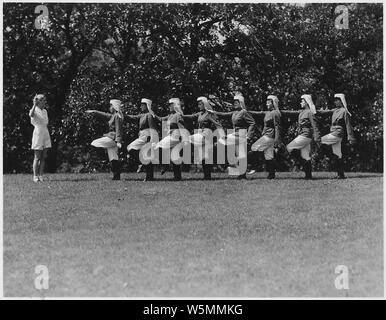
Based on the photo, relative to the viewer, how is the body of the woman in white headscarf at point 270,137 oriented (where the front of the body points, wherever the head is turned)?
to the viewer's left

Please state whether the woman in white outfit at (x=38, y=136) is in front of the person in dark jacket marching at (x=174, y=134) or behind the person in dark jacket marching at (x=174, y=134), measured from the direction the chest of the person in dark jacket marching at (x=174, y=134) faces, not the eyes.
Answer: in front

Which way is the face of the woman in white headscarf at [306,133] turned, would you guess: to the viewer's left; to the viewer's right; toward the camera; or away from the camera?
to the viewer's left

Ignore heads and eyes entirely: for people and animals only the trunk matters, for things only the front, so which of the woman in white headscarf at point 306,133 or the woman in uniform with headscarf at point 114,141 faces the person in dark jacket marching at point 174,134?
the woman in white headscarf at point 306,133

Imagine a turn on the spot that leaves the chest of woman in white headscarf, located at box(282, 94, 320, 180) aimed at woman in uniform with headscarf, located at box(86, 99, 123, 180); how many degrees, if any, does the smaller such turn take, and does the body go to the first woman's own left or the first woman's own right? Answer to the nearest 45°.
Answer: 0° — they already face them

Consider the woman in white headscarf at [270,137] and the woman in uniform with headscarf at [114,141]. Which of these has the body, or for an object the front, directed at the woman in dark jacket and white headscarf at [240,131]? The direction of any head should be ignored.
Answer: the woman in white headscarf at [270,137]

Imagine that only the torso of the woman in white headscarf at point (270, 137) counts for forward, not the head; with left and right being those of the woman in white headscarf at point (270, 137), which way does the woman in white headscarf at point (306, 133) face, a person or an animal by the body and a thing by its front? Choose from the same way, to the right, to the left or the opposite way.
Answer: the same way

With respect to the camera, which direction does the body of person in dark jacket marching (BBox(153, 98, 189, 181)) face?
to the viewer's left

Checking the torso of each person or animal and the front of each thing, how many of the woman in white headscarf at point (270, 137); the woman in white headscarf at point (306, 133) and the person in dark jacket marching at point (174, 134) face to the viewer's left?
3

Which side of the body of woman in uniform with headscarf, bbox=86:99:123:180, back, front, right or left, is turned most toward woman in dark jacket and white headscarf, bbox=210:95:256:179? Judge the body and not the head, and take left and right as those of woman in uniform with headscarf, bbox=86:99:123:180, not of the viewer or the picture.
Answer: back

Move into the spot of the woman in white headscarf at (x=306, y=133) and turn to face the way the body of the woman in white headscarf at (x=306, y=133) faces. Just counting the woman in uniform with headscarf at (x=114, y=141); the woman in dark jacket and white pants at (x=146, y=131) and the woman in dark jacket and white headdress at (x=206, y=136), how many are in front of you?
3

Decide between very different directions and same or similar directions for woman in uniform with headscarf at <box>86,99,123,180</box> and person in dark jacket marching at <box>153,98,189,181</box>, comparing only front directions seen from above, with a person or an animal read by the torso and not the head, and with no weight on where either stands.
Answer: same or similar directions

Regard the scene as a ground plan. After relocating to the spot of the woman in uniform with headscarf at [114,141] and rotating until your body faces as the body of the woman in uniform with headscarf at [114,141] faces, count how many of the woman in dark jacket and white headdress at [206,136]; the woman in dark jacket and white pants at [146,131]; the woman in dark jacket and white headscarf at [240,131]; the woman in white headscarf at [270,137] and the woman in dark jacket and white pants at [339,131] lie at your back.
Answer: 5

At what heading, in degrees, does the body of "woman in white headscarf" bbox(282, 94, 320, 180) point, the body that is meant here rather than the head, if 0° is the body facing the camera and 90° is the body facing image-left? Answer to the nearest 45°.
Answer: approximately 90°

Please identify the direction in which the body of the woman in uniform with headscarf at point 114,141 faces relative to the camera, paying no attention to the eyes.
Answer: to the viewer's left

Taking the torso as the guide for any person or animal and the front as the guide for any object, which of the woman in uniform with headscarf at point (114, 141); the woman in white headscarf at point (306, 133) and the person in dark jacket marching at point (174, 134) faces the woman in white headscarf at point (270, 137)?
the woman in white headscarf at point (306, 133)
